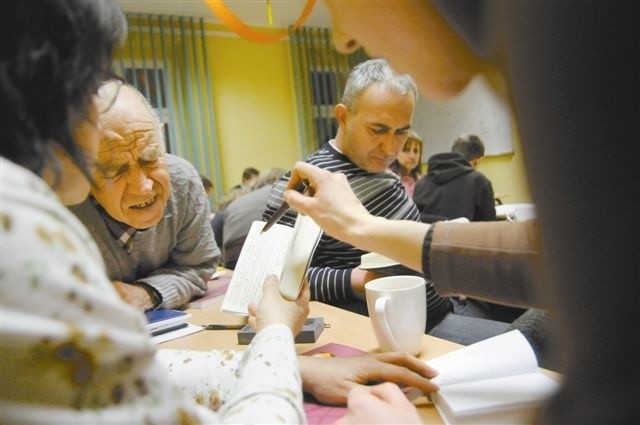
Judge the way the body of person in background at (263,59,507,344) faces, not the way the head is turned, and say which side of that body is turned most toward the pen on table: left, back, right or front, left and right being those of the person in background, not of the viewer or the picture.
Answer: right

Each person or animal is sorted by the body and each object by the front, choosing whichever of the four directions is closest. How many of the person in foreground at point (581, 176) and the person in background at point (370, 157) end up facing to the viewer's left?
1

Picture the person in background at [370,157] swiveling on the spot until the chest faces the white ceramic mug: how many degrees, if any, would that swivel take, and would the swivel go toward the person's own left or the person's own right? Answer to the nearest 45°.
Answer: approximately 45° to the person's own right

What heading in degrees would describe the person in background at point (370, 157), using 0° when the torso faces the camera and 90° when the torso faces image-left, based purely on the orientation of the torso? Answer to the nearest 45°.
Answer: approximately 315°

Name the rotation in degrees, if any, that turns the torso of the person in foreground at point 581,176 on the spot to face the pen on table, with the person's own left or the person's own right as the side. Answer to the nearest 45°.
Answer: approximately 45° to the person's own right

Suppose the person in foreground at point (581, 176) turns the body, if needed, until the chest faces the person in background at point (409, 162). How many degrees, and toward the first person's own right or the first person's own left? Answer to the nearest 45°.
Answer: approximately 90° to the first person's own right

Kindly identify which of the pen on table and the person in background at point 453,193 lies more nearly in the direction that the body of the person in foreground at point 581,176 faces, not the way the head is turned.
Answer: the pen on table

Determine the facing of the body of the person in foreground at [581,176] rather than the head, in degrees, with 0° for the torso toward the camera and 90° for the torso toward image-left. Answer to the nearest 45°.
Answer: approximately 90°

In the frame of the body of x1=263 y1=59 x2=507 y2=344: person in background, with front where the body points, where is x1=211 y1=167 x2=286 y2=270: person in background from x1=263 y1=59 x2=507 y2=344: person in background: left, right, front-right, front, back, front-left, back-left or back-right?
back
